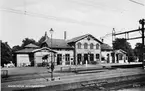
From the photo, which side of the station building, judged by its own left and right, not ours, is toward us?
front
